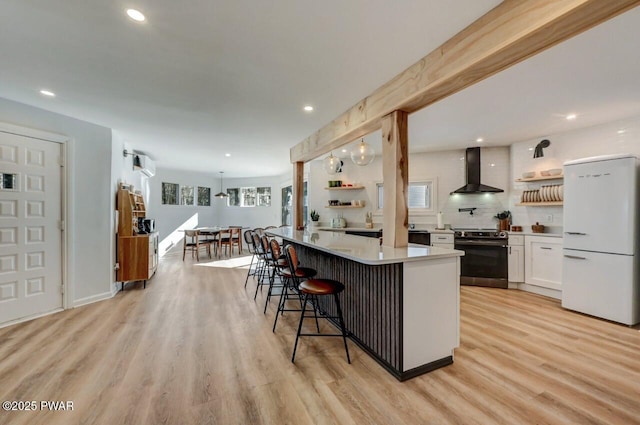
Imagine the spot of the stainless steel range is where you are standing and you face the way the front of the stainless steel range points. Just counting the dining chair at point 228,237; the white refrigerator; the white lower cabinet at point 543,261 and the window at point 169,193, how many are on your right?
2

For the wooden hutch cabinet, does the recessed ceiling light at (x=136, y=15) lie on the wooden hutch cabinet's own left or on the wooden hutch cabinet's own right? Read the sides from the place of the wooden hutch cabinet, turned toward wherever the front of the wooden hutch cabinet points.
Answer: on the wooden hutch cabinet's own right

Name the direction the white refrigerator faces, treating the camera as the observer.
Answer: facing the viewer and to the left of the viewer

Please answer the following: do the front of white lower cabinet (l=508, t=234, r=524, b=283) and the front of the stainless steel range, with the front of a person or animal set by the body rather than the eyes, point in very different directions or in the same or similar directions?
same or similar directions

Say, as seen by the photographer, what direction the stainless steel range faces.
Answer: facing the viewer

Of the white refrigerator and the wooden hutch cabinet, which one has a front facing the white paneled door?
the white refrigerator

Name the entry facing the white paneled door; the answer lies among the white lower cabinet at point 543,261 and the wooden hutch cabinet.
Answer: the white lower cabinet

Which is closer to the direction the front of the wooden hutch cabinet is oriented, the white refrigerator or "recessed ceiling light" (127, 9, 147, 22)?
the white refrigerator

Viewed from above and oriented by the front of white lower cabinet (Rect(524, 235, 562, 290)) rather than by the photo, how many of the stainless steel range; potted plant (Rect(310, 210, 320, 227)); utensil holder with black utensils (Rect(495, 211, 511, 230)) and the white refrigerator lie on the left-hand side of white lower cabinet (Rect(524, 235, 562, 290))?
1

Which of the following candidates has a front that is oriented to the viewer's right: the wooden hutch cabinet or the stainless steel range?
the wooden hutch cabinet

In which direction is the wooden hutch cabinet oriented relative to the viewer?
to the viewer's right

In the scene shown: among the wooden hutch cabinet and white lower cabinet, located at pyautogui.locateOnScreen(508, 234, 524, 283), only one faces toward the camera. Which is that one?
the white lower cabinet

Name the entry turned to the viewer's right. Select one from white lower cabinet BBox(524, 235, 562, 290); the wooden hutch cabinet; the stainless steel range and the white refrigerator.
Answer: the wooden hutch cabinet

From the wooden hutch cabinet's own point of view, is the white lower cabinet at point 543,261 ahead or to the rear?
ahead
